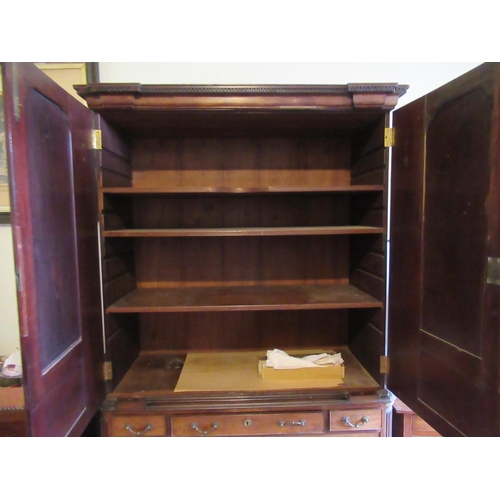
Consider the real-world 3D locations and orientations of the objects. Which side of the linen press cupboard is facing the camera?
front
